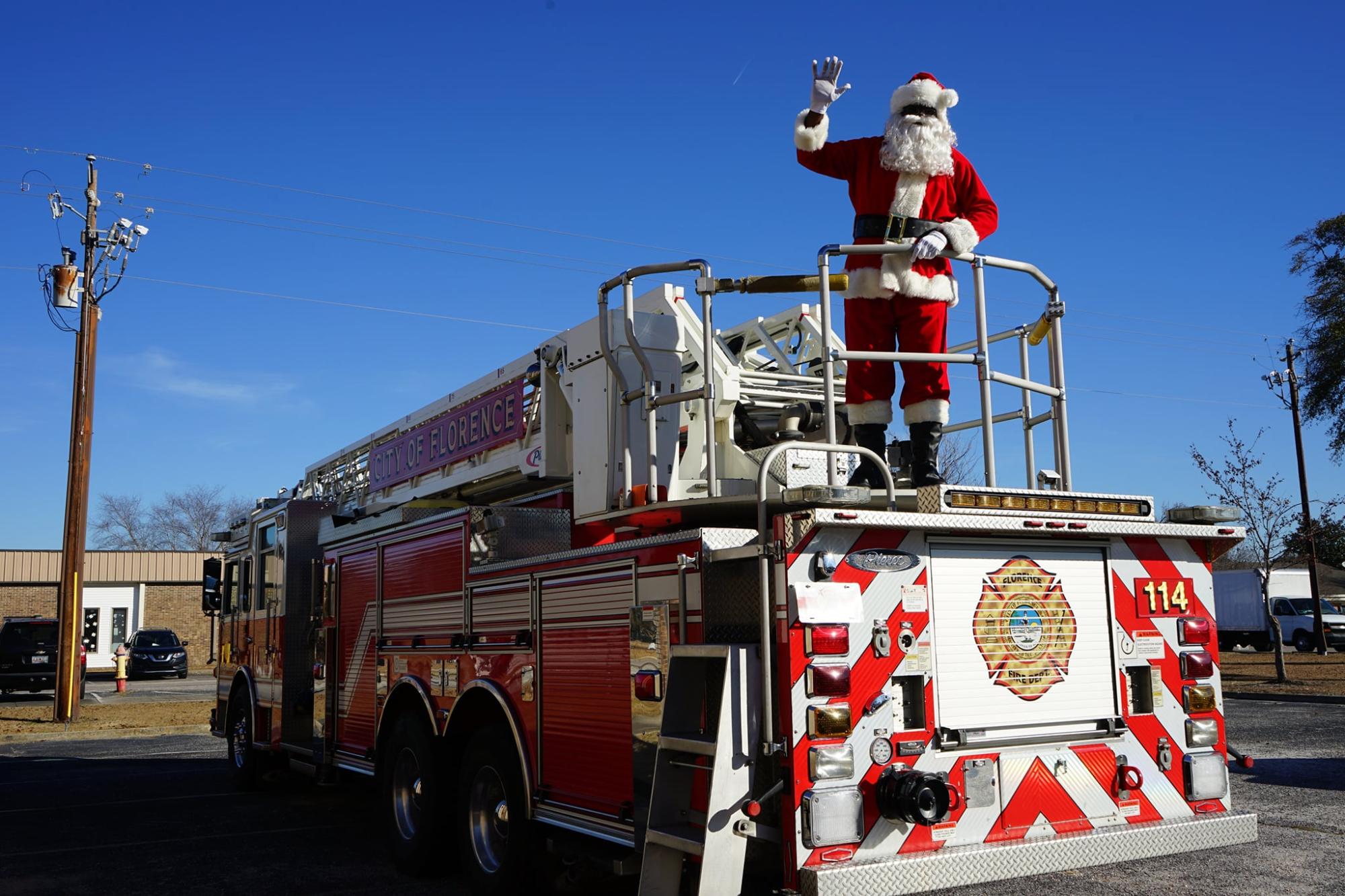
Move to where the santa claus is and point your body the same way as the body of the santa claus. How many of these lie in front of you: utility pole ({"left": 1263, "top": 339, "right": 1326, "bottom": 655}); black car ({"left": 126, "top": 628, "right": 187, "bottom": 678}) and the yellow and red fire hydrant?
0

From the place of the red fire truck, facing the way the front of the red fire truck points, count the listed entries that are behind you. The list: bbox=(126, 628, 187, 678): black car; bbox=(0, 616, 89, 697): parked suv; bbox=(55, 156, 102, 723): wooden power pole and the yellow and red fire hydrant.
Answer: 0

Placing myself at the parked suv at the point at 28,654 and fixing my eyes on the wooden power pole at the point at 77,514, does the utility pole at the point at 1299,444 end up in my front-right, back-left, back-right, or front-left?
front-left

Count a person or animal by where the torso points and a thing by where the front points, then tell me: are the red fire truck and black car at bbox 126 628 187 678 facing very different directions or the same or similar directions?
very different directions

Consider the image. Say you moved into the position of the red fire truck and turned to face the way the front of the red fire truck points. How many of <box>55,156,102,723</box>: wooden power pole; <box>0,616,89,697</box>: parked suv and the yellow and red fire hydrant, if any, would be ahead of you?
3

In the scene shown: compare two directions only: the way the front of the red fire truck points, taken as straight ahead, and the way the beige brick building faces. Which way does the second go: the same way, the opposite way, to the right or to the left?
the opposite way

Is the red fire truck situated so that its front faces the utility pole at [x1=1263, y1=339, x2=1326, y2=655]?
no

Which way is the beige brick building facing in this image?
toward the camera

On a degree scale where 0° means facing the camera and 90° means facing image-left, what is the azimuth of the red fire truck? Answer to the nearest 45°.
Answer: approximately 135°

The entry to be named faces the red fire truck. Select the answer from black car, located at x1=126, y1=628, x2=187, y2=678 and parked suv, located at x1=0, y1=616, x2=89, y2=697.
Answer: the black car

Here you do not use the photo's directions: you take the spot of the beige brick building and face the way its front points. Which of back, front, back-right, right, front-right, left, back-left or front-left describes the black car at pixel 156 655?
front

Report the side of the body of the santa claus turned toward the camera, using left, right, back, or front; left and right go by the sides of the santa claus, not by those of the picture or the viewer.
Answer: front

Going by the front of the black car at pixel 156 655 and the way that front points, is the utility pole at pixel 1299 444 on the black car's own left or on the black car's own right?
on the black car's own left

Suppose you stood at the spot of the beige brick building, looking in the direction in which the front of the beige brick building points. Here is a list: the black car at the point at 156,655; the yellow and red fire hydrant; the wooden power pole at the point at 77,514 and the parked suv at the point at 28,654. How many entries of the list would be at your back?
0

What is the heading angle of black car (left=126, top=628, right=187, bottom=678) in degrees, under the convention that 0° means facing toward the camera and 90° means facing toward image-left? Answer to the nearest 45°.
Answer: approximately 0°

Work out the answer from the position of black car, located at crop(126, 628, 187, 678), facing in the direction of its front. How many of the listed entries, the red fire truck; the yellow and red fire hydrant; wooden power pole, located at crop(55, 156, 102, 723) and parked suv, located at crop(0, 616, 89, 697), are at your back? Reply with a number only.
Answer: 0
